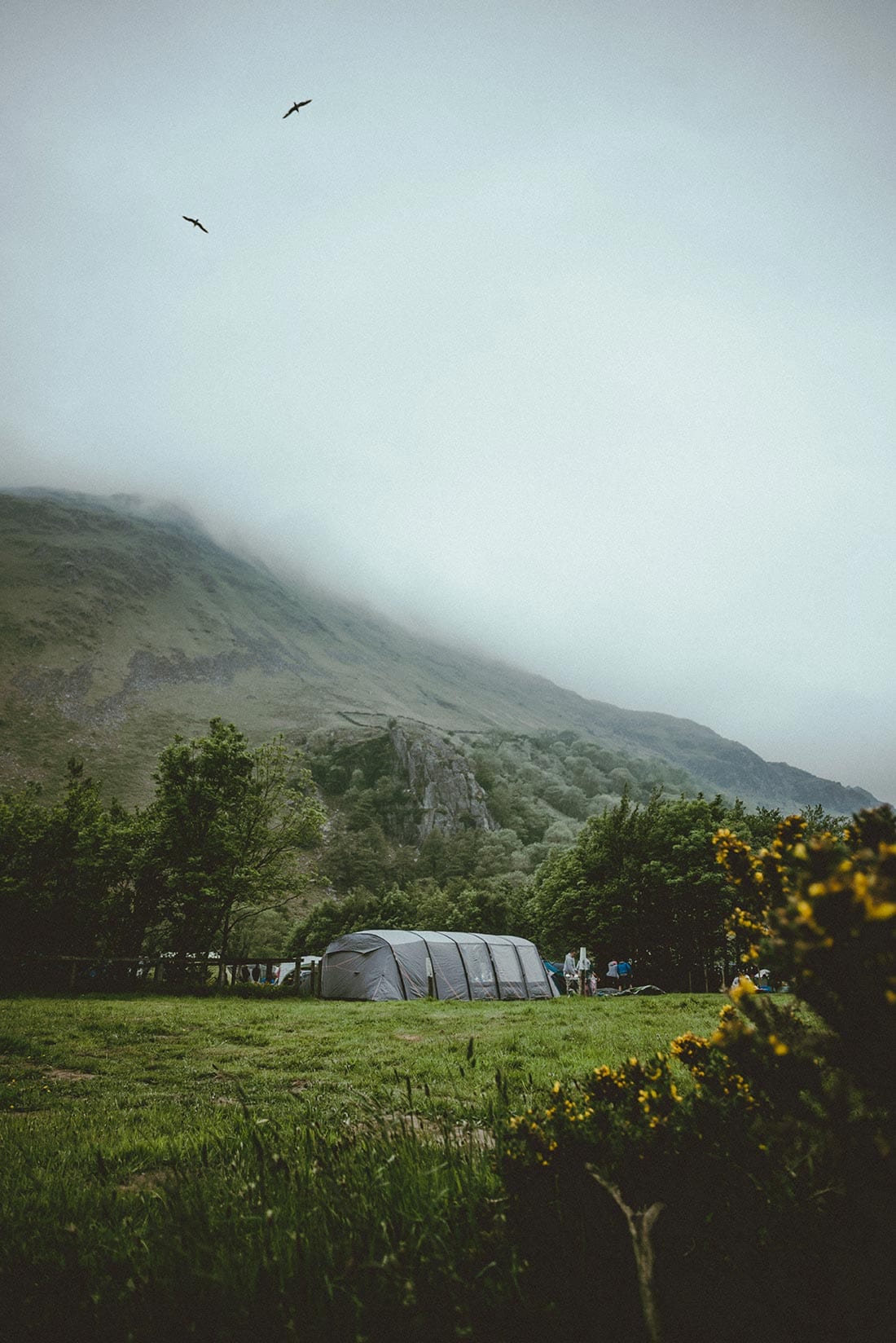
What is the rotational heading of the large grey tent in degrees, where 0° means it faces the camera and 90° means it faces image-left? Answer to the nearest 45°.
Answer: approximately 225°

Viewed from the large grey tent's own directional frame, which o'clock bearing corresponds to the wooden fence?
The wooden fence is roughly at 7 o'clock from the large grey tent.
